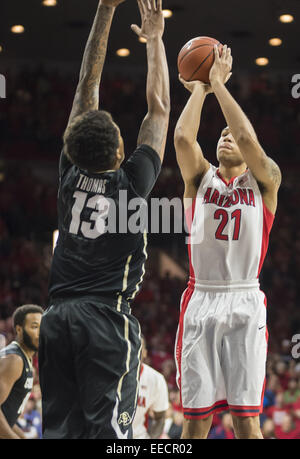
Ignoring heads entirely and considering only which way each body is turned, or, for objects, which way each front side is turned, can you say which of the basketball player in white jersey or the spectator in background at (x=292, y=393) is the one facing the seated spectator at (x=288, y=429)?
the spectator in background

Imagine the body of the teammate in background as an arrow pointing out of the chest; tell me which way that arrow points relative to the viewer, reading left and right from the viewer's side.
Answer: facing the viewer and to the left of the viewer

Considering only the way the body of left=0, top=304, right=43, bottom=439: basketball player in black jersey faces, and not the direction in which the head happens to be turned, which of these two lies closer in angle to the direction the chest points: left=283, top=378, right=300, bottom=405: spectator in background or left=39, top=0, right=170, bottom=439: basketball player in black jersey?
the basketball player in black jersey

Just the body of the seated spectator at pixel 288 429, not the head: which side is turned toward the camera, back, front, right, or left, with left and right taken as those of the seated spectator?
front

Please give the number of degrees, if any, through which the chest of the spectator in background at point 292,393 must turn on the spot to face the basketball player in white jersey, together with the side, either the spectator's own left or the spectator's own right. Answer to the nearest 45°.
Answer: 0° — they already face them

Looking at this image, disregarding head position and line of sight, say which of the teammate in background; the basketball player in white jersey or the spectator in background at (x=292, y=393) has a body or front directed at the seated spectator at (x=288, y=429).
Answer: the spectator in background

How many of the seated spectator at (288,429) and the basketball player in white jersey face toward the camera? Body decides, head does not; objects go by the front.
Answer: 2

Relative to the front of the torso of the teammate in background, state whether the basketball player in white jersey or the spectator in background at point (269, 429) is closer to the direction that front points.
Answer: the basketball player in white jersey

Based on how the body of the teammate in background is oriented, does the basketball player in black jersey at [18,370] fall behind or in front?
in front

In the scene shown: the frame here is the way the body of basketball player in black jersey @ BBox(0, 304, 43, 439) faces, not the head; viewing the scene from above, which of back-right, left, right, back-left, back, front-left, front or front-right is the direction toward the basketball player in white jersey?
front

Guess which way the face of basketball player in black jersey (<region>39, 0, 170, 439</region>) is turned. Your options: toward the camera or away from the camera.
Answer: away from the camera

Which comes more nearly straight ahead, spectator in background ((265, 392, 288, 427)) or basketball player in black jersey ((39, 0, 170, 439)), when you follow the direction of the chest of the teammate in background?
the basketball player in black jersey

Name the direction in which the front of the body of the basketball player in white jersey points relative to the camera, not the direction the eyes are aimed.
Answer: toward the camera
